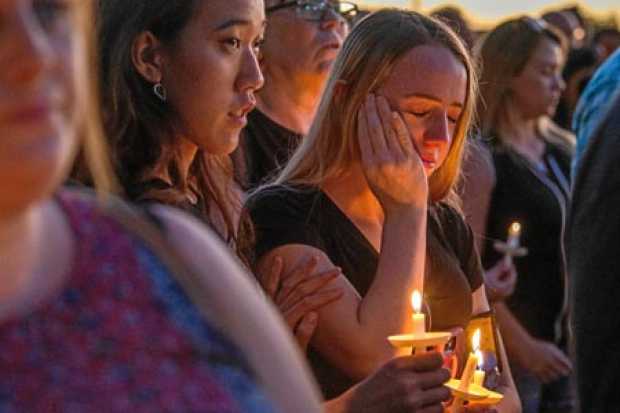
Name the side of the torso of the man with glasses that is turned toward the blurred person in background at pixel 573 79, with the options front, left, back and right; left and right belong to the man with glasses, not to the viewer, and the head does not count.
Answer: left

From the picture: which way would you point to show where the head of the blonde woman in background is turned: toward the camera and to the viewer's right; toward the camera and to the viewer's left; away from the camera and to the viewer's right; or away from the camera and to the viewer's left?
toward the camera and to the viewer's right

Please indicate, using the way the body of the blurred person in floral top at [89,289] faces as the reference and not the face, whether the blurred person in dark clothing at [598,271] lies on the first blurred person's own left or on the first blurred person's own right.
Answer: on the first blurred person's own left

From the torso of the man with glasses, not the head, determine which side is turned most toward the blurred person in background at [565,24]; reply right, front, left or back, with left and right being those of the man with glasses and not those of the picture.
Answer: left

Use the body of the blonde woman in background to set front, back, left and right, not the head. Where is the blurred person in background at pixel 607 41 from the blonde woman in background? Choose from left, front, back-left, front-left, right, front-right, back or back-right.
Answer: back-left

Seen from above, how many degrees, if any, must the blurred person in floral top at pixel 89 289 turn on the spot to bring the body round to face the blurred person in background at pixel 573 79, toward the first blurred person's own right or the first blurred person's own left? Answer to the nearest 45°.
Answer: approximately 135° to the first blurred person's own left

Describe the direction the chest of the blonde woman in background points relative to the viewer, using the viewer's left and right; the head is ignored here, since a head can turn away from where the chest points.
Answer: facing the viewer and to the right of the viewer

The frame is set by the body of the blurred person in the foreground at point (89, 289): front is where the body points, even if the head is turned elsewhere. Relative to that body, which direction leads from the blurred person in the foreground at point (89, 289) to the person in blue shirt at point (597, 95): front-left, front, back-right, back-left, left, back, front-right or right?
back-left

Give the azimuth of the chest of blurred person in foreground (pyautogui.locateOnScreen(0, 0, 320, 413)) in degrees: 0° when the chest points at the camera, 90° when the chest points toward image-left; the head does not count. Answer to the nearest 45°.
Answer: approximately 0°
